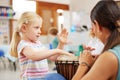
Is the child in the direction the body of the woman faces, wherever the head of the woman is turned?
yes

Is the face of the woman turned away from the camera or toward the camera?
away from the camera

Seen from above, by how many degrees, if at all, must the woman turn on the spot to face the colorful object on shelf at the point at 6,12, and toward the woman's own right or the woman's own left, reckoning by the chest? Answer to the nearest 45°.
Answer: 0° — they already face it

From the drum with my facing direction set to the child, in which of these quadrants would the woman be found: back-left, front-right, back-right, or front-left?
back-left

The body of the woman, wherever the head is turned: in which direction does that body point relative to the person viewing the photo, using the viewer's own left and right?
facing away from the viewer and to the left of the viewer
